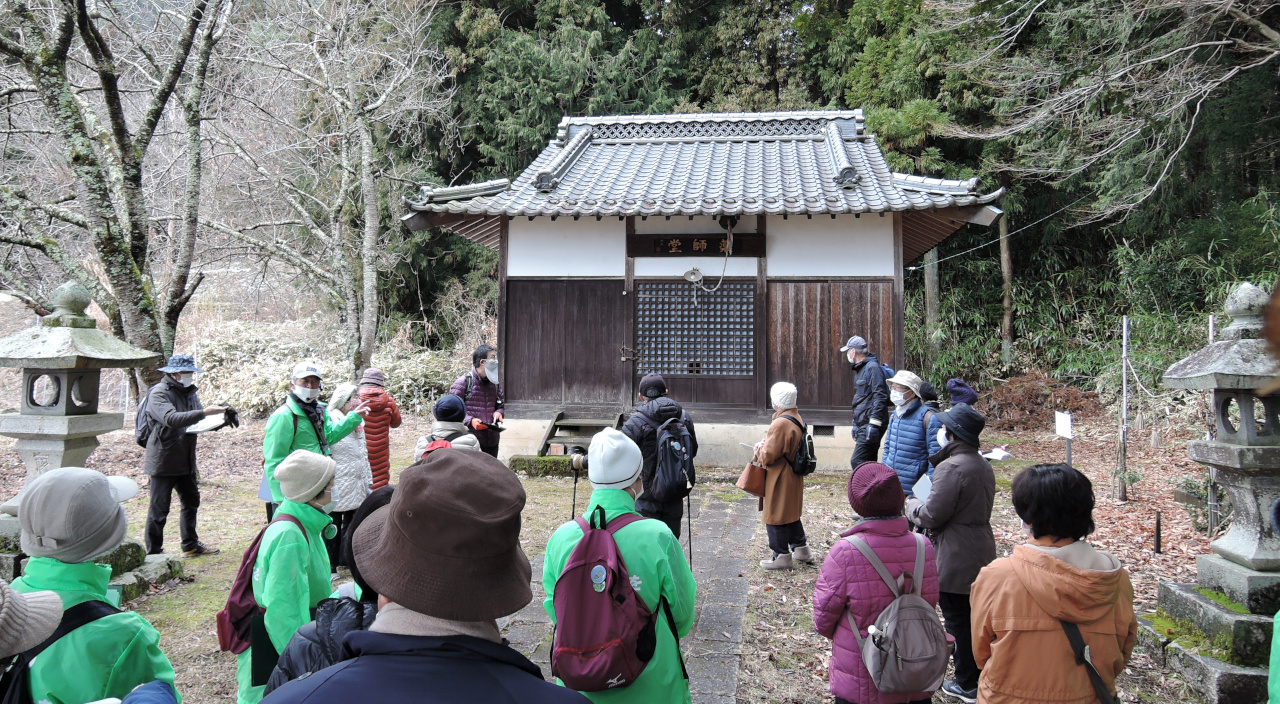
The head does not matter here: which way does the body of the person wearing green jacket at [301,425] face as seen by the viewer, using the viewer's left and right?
facing the viewer and to the right of the viewer

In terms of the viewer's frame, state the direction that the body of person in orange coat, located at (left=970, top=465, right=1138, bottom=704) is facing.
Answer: away from the camera

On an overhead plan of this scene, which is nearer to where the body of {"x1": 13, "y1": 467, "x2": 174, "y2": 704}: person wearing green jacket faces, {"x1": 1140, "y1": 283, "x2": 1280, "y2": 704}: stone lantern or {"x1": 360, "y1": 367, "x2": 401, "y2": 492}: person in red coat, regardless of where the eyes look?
the person in red coat

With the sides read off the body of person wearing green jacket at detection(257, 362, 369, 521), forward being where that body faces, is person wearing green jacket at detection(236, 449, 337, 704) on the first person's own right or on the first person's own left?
on the first person's own right

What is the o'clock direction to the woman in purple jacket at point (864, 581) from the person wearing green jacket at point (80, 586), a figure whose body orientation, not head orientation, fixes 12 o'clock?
The woman in purple jacket is roughly at 2 o'clock from the person wearing green jacket.

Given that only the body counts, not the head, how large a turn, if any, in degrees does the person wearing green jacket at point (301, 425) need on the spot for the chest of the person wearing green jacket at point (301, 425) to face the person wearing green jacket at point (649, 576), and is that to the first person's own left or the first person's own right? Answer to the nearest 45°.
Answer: approximately 45° to the first person's own right

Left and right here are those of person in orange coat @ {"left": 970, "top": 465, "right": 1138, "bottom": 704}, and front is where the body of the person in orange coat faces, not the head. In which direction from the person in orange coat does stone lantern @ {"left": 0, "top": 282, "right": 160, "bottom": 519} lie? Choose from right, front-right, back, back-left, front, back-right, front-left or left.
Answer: left

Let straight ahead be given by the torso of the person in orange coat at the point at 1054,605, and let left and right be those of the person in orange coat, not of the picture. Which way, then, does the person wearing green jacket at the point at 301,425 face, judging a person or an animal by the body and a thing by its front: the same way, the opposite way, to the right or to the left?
to the right

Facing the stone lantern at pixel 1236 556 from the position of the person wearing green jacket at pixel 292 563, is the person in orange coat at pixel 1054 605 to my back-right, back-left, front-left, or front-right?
front-right

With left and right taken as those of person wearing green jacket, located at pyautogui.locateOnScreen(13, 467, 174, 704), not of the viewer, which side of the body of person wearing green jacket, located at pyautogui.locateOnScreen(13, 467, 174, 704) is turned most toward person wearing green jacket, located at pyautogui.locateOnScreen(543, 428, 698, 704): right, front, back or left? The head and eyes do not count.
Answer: right

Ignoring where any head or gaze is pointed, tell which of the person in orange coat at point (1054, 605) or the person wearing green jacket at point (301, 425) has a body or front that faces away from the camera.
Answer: the person in orange coat

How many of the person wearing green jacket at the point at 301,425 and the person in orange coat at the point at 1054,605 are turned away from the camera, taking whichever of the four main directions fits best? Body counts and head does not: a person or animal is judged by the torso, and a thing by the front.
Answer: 1

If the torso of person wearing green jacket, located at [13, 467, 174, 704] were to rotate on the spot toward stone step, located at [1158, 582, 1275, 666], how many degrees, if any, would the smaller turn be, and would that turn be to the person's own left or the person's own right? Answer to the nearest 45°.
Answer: approximately 45° to the person's own right

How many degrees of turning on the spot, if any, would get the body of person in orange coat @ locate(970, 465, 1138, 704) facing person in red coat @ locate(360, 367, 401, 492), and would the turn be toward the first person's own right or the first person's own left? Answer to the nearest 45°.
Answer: approximately 90° to the first person's own left

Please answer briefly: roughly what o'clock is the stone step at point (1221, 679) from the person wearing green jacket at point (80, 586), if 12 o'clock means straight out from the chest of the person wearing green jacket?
The stone step is roughly at 2 o'clock from the person wearing green jacket.

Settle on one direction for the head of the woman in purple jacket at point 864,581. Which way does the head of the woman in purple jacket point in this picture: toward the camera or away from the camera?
away from the camera
